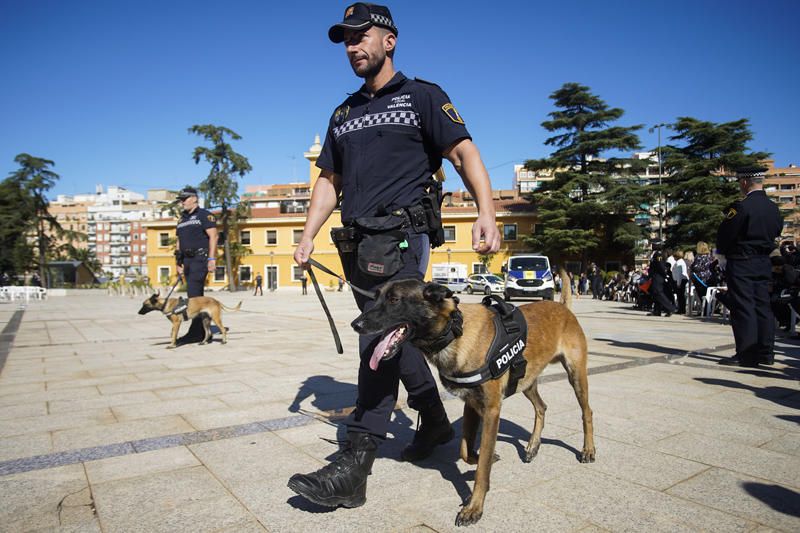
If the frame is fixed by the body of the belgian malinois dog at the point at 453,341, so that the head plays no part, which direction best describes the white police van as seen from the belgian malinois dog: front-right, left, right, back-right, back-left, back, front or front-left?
back-right

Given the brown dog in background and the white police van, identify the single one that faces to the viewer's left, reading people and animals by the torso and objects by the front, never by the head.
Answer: the brown dog in background

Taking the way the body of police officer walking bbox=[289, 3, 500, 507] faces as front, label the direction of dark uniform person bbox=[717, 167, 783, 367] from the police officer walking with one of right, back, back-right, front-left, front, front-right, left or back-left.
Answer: back

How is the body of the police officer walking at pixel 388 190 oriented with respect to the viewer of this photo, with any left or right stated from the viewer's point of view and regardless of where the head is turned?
facing the viewer and to the left of the viewer

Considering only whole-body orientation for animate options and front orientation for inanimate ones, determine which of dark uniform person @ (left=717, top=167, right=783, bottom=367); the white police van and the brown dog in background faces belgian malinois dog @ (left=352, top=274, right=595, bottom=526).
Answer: the white police van

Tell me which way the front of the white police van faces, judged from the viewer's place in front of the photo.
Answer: facing the viewer

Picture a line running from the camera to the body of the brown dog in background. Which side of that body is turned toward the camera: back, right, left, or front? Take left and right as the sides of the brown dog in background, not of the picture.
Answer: left

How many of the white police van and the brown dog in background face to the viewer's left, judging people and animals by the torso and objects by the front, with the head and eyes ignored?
1

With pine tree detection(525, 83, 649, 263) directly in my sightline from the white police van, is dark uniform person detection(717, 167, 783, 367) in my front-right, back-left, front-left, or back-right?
back-right

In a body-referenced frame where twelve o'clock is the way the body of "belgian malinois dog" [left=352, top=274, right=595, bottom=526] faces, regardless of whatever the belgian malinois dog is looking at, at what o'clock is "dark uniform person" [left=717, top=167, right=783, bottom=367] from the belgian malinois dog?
The dark uniform person is roughly at 6 o'clock from the belgian malinois dog.

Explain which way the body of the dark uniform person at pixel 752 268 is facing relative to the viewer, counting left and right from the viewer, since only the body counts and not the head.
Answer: facing away from the viewer and to the left of the viewer

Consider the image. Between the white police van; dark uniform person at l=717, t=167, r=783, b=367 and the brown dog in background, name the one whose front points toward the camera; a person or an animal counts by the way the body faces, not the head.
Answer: the white police van

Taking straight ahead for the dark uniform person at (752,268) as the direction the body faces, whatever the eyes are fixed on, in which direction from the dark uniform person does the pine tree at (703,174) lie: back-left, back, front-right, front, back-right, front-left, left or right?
front-right

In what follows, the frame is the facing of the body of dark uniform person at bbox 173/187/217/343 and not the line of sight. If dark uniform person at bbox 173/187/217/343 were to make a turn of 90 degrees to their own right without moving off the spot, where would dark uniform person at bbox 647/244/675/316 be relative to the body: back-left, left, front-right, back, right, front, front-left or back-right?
back-right

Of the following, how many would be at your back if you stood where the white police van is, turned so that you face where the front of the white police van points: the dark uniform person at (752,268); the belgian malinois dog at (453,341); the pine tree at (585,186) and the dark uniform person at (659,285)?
1
